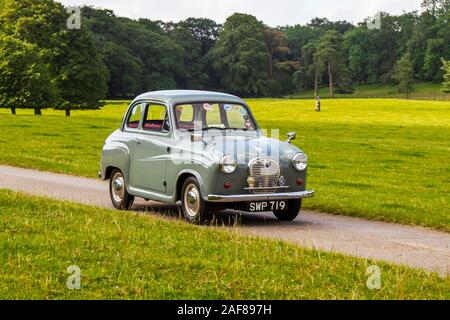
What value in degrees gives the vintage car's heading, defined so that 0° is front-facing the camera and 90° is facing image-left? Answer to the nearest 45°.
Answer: approximately 315°
